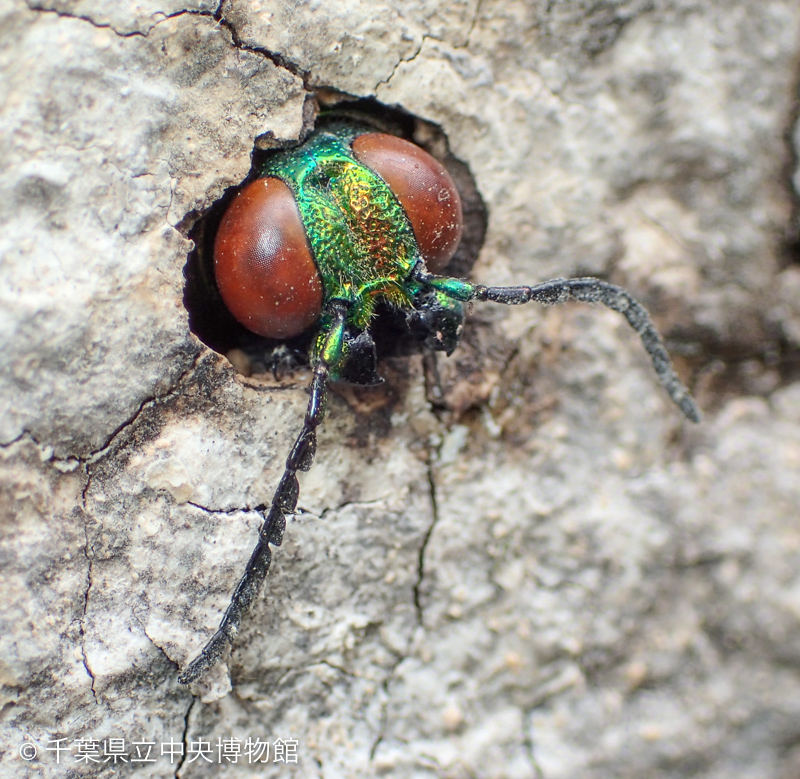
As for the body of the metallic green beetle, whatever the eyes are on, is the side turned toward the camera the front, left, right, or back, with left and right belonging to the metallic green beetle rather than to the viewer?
front
